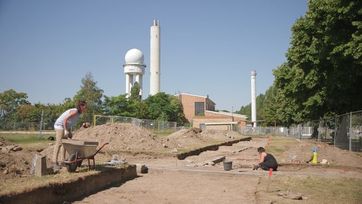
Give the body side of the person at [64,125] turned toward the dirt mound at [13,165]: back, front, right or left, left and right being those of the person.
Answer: back

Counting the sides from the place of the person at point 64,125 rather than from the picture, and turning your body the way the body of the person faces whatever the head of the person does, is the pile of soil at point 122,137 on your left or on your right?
on your left

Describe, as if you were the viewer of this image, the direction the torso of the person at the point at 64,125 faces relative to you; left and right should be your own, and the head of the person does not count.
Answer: facing to the right of the viewer

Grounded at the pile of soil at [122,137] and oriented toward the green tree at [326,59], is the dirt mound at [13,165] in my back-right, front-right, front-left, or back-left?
back-right

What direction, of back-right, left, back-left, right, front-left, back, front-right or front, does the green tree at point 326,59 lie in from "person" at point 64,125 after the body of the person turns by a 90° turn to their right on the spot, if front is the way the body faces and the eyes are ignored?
back-left
